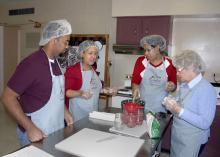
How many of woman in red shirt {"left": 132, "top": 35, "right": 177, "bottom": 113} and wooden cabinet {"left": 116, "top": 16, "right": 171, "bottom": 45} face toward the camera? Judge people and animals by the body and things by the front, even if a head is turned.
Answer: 2

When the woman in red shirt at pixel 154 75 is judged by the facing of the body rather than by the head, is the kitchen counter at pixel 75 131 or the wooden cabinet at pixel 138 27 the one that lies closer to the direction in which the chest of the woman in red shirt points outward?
the kitchen counter

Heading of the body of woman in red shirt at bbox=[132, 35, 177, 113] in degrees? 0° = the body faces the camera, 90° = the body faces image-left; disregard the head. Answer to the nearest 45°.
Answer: approximately 0°

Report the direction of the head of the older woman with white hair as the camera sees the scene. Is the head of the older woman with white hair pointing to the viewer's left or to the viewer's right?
to the viewer's left

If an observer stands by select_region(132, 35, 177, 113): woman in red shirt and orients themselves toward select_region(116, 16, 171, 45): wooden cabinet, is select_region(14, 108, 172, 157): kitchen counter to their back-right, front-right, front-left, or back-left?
back-left

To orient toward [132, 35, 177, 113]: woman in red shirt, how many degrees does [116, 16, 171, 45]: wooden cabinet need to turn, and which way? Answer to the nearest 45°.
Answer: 0° — it already faces them
